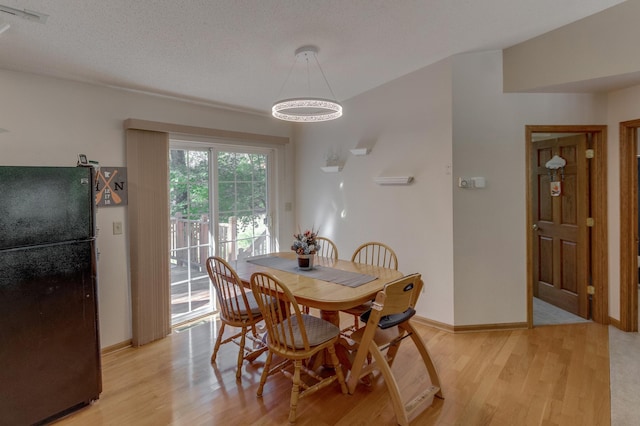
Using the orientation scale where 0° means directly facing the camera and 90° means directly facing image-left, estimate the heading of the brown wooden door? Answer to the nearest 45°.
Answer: approximately 45°

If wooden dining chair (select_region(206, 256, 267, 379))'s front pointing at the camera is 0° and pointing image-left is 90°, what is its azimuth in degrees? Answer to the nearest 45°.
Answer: approximately 225°

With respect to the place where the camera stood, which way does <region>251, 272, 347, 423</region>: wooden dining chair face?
facing away from the viewer and to the right of the viewer

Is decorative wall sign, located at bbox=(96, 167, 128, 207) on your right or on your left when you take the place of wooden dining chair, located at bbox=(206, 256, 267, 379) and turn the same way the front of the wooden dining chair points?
on your left

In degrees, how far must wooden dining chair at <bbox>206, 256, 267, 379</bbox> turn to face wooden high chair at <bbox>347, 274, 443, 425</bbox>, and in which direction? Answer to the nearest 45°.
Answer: approximately 90° to its right

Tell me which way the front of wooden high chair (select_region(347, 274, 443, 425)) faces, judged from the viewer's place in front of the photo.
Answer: facing away from the viewer and to the left of the viewer

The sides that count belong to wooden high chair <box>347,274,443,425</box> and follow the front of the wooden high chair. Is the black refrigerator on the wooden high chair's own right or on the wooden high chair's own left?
on the wooden high chair's own left
